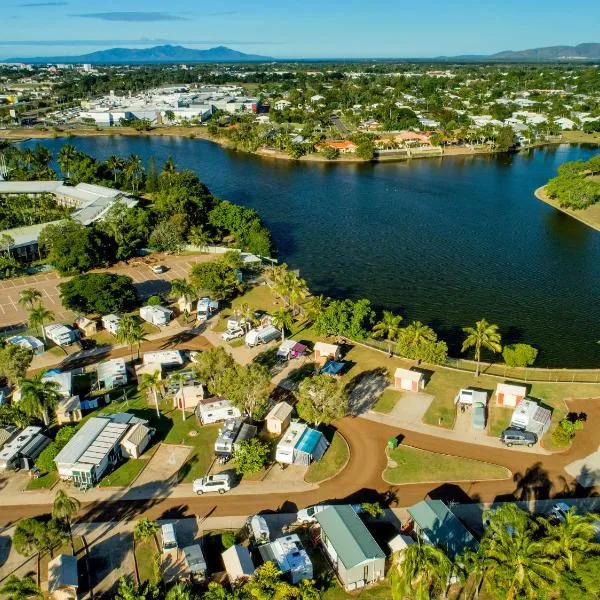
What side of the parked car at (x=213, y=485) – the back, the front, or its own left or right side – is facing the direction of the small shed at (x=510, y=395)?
back

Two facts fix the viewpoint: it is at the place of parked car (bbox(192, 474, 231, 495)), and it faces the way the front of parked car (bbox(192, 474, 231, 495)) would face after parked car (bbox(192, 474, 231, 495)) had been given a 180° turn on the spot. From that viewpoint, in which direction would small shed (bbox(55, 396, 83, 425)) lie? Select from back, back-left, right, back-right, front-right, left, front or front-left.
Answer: back-left

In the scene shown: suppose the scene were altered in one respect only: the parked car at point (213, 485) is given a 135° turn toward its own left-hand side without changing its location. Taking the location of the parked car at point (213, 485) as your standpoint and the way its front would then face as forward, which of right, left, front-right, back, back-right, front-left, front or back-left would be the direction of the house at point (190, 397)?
back-left

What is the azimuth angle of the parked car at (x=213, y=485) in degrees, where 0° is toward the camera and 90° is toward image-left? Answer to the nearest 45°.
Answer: approximately 90°

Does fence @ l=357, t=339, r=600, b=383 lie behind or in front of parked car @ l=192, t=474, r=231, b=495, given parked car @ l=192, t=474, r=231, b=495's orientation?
behind

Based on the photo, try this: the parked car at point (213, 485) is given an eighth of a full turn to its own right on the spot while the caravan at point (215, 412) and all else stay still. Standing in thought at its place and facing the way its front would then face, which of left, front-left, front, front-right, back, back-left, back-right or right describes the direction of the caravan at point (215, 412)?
front-right

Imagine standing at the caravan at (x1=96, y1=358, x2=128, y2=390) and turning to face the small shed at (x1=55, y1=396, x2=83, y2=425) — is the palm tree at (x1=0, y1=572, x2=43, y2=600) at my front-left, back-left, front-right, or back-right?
front-left

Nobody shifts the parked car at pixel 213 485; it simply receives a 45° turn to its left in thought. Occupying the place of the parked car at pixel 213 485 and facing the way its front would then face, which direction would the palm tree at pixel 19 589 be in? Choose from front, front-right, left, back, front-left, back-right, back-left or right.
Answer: front

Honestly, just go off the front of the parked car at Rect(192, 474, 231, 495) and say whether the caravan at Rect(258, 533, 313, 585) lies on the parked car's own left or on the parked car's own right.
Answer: on the parked car's own left

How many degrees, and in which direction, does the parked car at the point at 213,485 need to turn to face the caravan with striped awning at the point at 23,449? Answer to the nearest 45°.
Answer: approximately 45° to its right

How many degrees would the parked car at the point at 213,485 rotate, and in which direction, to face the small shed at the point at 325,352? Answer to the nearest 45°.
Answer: approximately 135° to its right

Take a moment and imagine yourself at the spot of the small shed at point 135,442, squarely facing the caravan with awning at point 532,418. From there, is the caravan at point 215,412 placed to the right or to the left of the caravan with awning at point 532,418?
left

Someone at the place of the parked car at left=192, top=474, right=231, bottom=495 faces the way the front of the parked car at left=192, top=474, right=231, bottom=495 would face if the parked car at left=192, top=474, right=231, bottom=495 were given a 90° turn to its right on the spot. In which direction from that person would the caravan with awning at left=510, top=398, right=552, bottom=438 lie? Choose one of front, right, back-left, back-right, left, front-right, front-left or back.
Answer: right

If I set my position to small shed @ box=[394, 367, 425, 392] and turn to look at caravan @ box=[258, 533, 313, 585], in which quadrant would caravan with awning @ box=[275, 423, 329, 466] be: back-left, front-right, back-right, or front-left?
front-right

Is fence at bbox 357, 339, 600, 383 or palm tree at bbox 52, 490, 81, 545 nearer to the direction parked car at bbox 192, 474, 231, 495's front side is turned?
the palm tree
